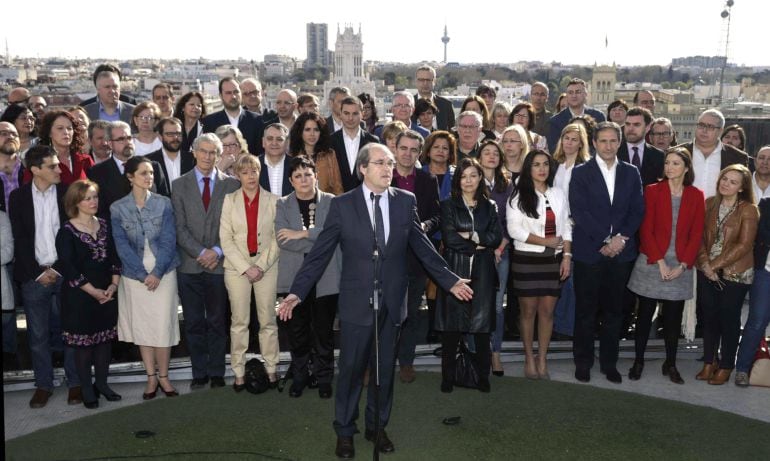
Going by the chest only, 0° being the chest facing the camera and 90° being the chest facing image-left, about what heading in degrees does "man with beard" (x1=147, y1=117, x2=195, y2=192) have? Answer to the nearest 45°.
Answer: approximately 315°

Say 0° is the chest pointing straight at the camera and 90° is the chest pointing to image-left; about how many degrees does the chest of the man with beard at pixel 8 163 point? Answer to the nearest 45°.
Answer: approximately 315°

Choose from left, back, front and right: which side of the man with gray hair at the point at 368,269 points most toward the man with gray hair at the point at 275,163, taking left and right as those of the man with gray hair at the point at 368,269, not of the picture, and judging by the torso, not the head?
back

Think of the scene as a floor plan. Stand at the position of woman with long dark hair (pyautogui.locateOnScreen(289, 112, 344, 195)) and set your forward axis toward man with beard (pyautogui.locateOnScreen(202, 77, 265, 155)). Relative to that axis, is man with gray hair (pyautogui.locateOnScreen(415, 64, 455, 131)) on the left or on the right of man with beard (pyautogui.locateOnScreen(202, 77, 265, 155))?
right

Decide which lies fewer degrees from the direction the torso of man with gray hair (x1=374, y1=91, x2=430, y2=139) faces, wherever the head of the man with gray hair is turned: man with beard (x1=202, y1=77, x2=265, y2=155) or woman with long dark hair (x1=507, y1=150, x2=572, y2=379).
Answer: the woman with long dark hair
